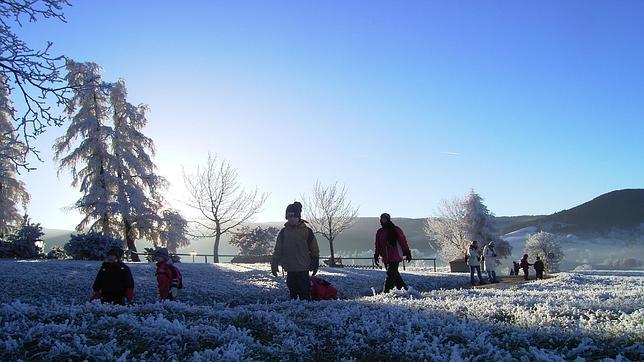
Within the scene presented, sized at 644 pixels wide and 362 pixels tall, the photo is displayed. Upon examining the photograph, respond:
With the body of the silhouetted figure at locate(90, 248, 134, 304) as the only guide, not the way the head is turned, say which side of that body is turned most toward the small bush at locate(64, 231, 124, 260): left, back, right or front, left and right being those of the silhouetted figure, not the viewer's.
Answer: back

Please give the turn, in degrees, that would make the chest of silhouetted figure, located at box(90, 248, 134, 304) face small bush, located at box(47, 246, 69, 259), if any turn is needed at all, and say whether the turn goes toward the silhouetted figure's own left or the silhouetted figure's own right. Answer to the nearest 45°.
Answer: approximately 180°

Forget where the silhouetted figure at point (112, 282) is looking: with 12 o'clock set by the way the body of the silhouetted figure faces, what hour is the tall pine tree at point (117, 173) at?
The tall pine tree is roughly at 6 o'clock from the silhouetted figure.

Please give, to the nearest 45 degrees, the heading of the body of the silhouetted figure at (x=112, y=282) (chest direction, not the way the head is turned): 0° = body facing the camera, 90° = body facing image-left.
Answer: approximately 0°

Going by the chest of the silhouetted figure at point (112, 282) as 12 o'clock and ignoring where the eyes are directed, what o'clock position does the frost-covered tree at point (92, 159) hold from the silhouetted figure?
The frost-covered tree is roughly at 6 o'clock from the silhouetted figure.

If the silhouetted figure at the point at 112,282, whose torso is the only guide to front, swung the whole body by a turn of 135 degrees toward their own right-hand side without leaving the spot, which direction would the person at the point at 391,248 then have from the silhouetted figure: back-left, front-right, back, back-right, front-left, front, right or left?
back-right

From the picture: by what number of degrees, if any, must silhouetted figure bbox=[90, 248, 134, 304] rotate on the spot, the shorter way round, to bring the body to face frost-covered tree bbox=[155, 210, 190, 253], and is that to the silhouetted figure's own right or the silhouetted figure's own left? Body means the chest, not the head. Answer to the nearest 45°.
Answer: approximately 180°

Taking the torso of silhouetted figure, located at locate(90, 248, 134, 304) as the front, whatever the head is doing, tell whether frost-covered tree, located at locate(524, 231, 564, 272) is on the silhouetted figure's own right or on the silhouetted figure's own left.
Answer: on the silhouetted figure's own left

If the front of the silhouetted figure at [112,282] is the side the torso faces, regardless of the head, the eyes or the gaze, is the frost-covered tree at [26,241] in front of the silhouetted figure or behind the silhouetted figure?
behind

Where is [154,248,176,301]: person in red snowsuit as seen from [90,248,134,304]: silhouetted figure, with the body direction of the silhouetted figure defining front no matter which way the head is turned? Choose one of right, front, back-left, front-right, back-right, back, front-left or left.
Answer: back-left

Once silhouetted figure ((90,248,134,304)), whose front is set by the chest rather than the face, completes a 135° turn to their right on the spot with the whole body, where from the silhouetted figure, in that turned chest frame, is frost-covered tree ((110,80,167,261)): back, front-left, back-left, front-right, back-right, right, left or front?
front-right
